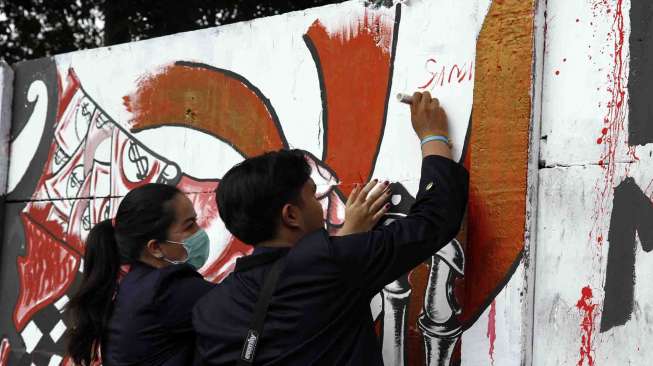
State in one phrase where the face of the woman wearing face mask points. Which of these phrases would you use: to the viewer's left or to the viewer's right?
to the viewer's right

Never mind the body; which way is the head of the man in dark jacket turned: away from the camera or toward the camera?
away from the camera

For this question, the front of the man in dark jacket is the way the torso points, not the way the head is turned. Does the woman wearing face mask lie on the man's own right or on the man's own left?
on the man's own left

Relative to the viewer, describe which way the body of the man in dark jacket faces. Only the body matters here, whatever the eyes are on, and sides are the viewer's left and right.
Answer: facing away from the viewer and to the right of the viewer
